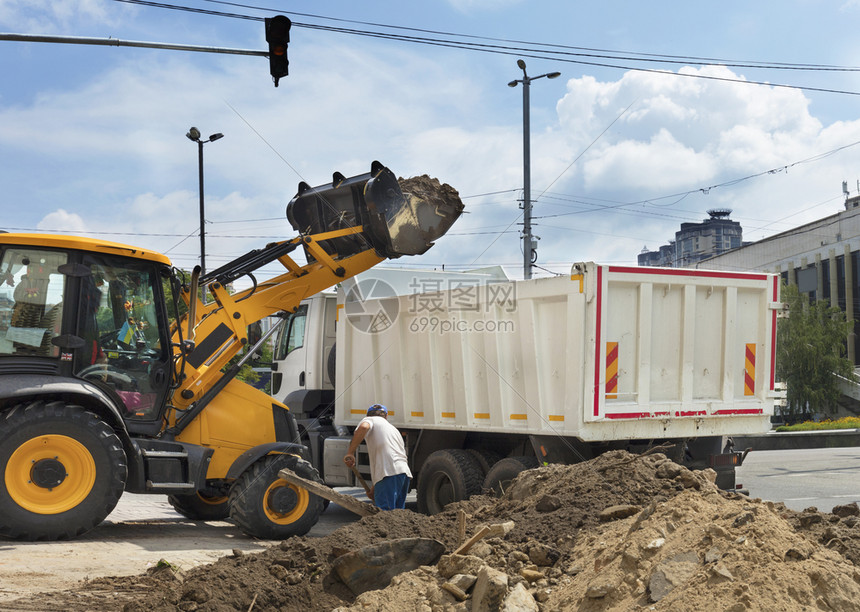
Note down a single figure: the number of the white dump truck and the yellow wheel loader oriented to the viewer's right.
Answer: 1

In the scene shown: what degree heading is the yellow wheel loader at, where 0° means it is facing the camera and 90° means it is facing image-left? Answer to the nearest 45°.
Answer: approximately 270°

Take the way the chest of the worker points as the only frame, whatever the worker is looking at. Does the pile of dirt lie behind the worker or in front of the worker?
behind

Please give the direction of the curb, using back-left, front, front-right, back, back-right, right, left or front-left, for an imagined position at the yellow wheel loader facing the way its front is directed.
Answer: front-left

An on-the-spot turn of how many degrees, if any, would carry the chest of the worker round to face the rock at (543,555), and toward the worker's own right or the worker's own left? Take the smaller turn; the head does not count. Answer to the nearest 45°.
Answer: approximately 135° to the worker's own left

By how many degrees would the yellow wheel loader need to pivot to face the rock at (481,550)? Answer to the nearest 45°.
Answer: approximately 45° to its right

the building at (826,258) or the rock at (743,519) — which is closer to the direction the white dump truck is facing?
the building

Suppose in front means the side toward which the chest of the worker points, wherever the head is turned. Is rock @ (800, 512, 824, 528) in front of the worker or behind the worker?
behind

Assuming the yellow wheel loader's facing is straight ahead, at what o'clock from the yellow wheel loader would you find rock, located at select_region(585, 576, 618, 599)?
The rock is roughly at 2 o'clock from the yellow wheel loader.

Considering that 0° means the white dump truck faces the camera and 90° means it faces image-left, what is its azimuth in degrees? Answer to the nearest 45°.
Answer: approximately 135°

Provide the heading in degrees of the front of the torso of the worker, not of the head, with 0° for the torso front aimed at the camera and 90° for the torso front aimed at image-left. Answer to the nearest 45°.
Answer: approximately 135°

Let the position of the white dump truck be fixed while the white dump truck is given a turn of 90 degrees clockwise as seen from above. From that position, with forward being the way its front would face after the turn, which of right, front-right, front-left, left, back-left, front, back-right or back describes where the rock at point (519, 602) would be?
back-right

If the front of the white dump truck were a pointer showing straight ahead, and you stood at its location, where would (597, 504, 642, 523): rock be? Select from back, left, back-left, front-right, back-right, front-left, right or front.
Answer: back-left
